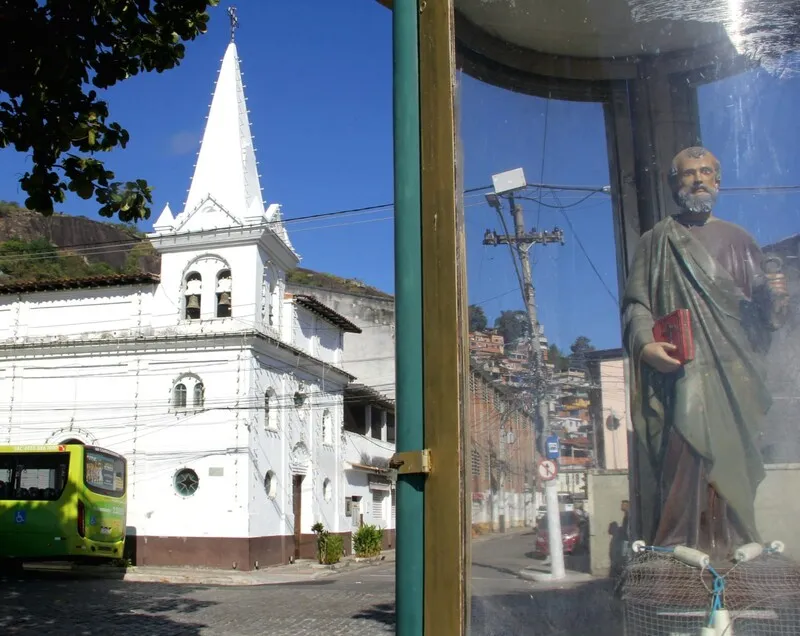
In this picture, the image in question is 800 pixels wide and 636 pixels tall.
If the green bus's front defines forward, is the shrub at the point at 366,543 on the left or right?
on its right

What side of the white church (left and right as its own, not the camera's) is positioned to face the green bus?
right

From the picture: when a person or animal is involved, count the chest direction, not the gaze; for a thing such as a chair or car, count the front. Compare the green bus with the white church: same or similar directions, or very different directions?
very different directions

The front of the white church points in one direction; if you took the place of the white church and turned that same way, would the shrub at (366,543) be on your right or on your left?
on your left

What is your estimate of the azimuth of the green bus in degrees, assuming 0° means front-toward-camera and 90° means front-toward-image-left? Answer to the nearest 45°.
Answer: approximately 135°

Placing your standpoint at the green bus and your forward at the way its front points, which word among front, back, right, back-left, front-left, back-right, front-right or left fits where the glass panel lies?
back-left

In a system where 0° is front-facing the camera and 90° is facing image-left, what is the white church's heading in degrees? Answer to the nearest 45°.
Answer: approximately 315°
